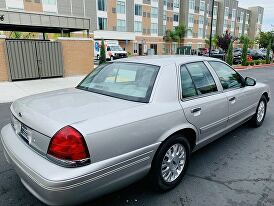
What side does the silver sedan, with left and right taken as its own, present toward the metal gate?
left

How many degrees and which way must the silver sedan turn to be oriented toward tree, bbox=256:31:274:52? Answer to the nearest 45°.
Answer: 0° — it already faces it

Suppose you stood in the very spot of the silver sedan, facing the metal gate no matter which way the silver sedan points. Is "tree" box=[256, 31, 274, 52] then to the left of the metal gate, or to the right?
right

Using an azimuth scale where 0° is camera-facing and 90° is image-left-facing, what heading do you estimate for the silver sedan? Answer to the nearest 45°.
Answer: approximately 225°

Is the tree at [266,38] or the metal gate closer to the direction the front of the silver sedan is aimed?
the tree

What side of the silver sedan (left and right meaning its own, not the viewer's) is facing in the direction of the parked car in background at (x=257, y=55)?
front

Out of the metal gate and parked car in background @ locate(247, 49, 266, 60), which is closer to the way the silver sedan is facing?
the parked car in background
